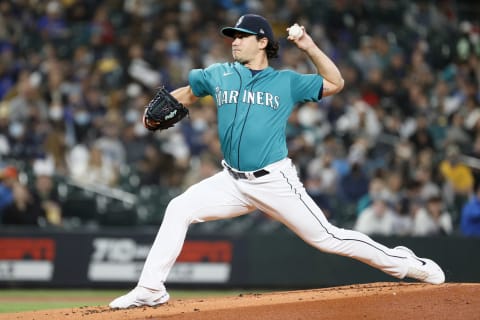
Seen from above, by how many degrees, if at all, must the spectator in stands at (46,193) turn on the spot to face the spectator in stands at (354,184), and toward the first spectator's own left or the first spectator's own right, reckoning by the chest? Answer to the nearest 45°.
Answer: approximately 90° to the first spectator's own left

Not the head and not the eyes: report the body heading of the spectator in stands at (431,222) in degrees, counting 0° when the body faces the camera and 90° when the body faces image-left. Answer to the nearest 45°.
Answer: approximately 0°

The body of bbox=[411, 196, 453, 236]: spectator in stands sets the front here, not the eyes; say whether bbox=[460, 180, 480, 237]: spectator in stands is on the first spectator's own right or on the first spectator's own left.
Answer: on the first spectator's own left

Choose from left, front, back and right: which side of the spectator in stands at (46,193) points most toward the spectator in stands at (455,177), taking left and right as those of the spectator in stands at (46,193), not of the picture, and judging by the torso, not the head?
left

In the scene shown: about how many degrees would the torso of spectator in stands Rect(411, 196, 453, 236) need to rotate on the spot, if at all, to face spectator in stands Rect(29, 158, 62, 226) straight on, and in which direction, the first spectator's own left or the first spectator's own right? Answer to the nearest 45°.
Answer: approximately 90° to the first spectator's own right

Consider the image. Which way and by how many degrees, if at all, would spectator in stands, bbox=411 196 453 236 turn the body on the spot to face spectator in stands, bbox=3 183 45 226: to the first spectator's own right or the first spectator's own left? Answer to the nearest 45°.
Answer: approximately 90° to the first spectator's own right

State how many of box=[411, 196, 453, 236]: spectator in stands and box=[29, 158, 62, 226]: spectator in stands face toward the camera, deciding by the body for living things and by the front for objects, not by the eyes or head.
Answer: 2

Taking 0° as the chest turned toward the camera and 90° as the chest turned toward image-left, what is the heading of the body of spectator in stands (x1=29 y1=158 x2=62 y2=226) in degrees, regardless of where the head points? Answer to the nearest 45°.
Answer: approximately 0°

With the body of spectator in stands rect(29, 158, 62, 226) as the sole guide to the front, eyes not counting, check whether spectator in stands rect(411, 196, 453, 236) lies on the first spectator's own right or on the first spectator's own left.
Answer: on the first spectator's own left

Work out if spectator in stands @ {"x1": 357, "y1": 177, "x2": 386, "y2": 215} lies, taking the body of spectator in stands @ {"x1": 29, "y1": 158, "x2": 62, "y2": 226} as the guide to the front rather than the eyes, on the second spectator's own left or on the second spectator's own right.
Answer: on the second spectator's own left

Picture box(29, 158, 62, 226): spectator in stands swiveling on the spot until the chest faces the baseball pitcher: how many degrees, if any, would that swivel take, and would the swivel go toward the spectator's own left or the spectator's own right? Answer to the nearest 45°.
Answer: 0° — they already face them
